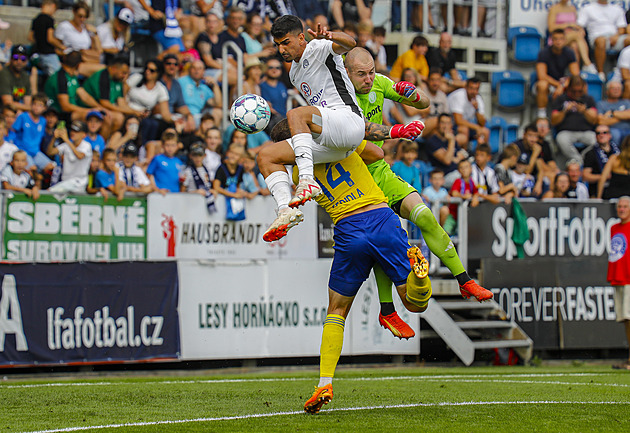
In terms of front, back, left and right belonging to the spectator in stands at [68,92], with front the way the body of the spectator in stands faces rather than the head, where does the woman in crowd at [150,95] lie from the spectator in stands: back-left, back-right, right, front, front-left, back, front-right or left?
front-left

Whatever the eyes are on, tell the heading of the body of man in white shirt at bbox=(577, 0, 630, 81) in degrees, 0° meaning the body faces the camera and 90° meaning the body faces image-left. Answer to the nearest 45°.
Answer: approximately 0°

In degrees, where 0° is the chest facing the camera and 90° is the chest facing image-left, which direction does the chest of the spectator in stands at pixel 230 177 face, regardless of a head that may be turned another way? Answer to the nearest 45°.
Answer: approximately 315°

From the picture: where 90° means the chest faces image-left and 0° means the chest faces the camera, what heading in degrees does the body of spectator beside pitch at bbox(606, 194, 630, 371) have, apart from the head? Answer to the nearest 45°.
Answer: approximately 45°

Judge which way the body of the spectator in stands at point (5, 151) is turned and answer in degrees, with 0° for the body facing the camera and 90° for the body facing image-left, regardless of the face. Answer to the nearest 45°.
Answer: approximately 0°

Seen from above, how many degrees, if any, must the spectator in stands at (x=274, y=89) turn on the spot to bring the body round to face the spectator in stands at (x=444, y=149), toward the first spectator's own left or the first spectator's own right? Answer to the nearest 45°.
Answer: approximately 90° to the first spectator's own left

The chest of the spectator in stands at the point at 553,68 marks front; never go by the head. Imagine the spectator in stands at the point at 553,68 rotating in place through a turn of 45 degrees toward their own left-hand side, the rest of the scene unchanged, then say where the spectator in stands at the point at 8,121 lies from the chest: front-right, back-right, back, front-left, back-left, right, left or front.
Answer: right

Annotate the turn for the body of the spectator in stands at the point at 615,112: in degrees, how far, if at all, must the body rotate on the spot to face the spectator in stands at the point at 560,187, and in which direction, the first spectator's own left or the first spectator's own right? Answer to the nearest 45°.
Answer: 0° — they already face them
